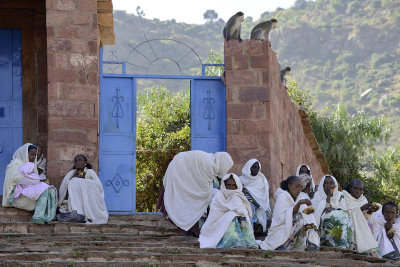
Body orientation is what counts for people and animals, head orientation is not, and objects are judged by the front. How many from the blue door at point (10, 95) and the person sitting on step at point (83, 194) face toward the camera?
2

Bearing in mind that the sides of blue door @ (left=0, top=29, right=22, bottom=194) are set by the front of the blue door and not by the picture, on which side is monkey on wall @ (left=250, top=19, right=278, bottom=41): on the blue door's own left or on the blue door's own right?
on the blue door's own left

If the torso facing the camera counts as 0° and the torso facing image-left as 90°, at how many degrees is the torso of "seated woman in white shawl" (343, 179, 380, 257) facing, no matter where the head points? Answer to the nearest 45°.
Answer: approximately 315°

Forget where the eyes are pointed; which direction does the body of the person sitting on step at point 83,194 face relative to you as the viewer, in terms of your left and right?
facing the viewer

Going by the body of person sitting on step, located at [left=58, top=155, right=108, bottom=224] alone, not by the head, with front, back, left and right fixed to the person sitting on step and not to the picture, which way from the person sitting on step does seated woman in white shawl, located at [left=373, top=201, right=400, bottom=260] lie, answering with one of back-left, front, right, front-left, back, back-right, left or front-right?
left

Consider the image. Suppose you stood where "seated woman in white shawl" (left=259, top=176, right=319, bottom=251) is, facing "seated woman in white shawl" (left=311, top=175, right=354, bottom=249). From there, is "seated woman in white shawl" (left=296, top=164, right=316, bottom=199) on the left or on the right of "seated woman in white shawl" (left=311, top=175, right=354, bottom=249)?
left

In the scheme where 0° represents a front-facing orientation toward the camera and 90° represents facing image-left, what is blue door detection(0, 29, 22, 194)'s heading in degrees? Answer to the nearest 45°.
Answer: approximately 0°
